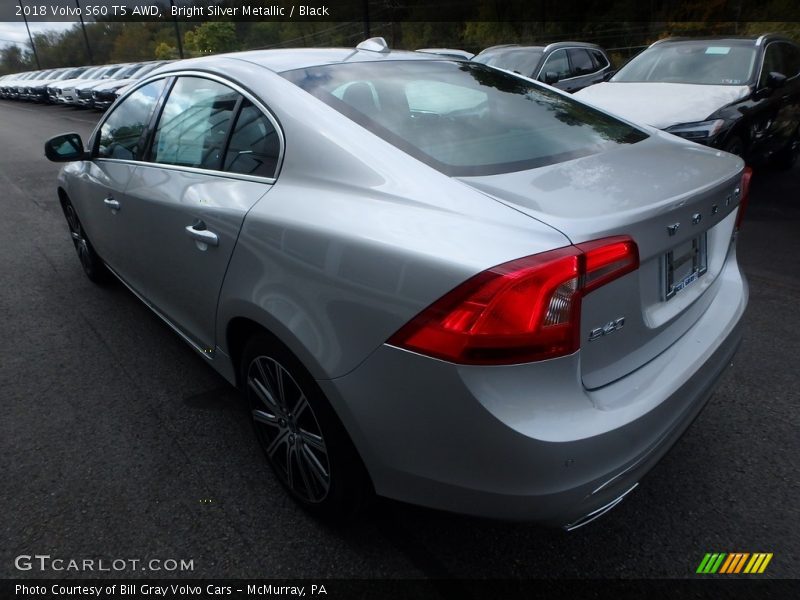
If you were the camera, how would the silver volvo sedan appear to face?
facing away from the viewer and to the left of the viewer

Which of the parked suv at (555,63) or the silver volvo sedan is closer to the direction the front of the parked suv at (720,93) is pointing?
the silver volvo sedan

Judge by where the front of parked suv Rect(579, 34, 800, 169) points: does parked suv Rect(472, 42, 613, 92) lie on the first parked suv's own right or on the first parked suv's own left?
on the first parked suv's own right

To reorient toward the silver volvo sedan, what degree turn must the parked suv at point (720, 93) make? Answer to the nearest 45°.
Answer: approximately 45° to its left

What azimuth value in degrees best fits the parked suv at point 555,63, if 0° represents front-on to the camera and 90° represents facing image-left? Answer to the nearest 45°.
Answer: approximately 45°

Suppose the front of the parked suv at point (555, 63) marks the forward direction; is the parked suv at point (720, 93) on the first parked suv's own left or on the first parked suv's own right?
on the first parked suv's own left

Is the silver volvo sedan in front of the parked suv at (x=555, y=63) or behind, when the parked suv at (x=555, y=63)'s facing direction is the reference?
in front

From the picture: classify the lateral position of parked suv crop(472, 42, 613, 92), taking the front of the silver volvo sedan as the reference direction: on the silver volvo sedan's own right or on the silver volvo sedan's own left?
on the silver volvo sedan's own right

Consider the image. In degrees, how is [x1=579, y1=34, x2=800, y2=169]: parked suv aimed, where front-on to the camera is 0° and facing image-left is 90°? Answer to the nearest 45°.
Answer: approximately 45°
